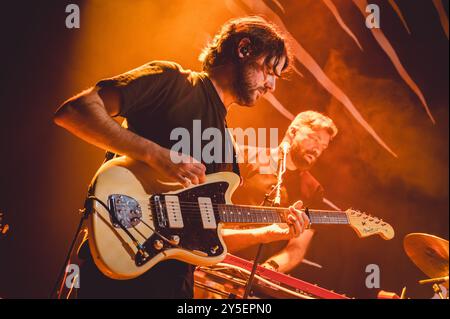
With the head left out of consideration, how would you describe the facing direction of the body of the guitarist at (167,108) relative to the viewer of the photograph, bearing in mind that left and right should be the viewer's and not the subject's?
facing the viewer and to the right of the viewer

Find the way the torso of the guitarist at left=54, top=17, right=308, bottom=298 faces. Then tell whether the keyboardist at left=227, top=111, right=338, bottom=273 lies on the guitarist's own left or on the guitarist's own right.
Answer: on the guitarist's own left

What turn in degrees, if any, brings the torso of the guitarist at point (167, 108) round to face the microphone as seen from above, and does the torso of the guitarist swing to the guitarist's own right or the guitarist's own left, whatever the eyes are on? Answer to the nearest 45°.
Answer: approximately 90° to the guitarist's own left

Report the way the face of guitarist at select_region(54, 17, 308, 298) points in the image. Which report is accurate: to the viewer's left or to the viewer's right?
to the viewer's right
